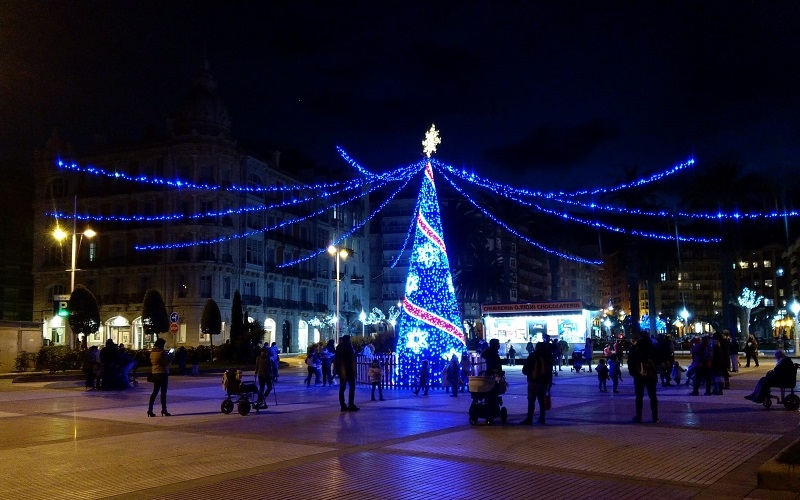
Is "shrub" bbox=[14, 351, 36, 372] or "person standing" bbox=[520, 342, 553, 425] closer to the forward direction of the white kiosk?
the person standing

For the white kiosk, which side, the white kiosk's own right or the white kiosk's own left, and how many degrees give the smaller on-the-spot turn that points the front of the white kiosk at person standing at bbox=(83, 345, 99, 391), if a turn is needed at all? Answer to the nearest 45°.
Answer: approximately 45° to the white kiosk's own right

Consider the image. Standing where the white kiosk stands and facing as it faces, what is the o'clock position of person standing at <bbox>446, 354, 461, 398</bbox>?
The person standing is roughly at 12 o'clock from the white kiosk.

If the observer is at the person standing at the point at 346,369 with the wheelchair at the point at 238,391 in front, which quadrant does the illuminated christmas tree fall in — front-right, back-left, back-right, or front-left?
back-right

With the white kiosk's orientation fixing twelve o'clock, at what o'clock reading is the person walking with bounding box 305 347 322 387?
The person walking is roughly at 1 o'clock from the white kiosk.

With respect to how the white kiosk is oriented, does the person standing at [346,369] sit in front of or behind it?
in front

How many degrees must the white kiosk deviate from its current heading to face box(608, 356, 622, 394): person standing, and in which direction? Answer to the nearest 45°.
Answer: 0° — it already faces them

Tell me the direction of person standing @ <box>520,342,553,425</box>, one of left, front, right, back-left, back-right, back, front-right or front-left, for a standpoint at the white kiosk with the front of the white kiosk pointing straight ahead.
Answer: front

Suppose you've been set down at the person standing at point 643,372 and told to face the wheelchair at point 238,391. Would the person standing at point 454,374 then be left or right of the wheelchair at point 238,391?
right

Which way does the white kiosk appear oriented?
toward the camera

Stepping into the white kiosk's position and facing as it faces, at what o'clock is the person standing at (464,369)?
The person standing is roughly at 12 o'clock from the white kiosk.

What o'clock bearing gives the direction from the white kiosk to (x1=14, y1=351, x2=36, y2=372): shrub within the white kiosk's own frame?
The shrub is roughly at 2 o'clock from the white kiosk.

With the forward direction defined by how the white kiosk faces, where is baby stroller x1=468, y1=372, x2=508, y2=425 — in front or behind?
in front

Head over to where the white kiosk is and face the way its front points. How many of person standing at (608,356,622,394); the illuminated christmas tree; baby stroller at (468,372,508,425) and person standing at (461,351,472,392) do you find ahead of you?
4

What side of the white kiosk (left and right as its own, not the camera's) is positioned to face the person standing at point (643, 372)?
front

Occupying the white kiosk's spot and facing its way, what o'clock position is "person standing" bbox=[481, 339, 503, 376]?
The person standing is roughly at 12 o'clock from the white kiosk.
